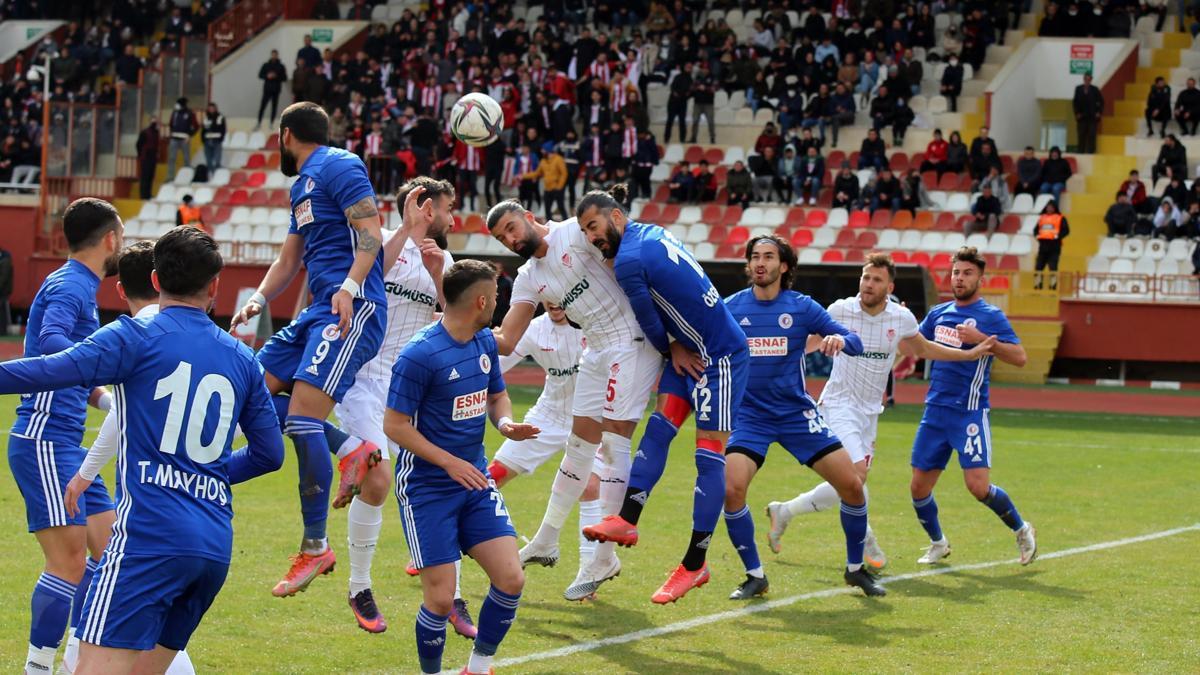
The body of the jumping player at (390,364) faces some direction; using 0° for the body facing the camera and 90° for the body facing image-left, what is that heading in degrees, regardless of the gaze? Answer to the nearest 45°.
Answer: approximately 315°

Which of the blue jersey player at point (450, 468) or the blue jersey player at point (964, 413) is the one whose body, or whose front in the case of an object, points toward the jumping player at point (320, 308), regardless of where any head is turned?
the blue jersey player at point (964, 413)

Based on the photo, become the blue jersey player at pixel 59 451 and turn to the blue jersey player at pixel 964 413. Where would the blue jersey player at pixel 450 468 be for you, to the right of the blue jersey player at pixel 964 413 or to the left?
right

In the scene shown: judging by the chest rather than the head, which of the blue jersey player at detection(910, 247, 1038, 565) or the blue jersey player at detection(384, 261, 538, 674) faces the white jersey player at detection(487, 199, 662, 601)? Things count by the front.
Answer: the blue jersey player at detection(910, 247, 1038, 565)

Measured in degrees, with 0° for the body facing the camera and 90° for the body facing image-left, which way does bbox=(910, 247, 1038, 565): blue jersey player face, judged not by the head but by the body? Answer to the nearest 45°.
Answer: approximately 45°

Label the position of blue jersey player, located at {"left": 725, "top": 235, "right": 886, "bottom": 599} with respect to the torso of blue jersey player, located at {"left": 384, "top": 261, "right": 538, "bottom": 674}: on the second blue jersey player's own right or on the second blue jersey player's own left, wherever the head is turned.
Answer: on the second blue jersey player's own left

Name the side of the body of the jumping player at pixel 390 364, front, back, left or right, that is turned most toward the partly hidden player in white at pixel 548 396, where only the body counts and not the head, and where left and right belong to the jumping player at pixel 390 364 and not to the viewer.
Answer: left
